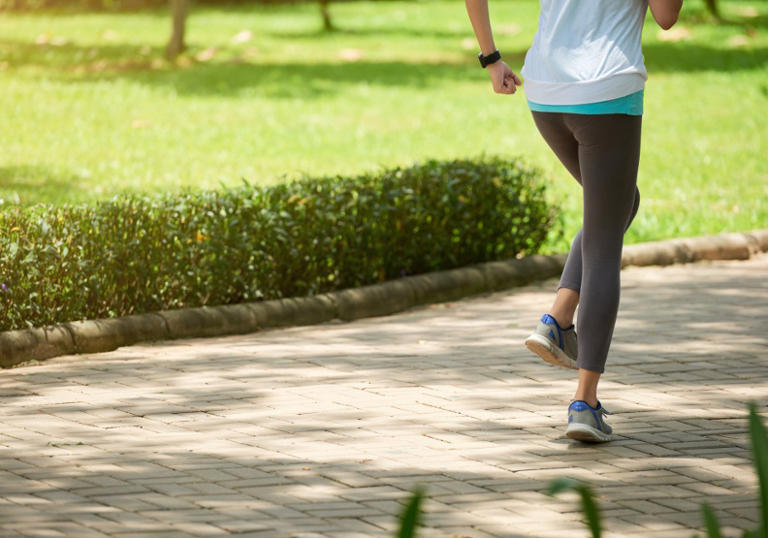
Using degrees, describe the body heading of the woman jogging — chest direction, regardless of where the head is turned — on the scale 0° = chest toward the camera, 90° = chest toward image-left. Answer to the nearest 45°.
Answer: approximately 225°

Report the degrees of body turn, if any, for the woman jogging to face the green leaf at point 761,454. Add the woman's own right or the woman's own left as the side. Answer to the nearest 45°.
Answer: approximately 135° to the woman's own right

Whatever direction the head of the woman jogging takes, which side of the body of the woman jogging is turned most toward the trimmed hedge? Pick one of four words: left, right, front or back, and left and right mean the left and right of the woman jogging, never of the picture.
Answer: left

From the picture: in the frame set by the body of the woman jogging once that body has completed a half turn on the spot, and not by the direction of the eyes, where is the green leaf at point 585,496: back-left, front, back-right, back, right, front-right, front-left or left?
front-left
